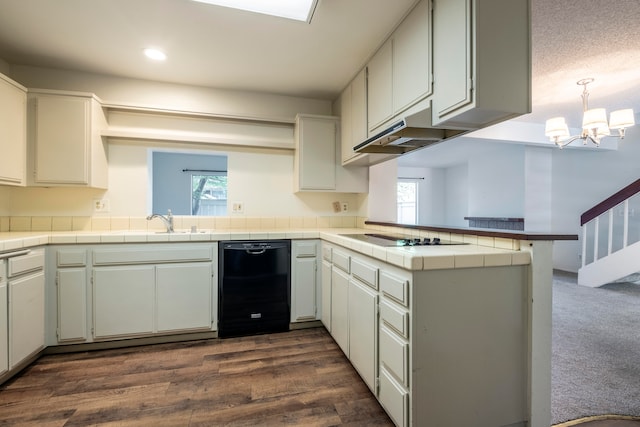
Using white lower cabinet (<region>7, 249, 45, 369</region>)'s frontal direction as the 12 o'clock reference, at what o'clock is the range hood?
The range hood is roughly at 12 o'clock from the white lower cabinet.

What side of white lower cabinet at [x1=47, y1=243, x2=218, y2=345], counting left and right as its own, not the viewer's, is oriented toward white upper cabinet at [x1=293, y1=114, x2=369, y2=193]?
left

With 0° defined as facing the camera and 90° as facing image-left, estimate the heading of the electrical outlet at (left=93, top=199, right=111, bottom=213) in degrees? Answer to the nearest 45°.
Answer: approximately 0°

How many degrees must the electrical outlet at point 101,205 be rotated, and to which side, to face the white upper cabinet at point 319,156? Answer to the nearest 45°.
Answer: approximately 45° to its left

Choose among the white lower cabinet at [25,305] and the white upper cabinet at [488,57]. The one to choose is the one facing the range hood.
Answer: the white lower cabinet

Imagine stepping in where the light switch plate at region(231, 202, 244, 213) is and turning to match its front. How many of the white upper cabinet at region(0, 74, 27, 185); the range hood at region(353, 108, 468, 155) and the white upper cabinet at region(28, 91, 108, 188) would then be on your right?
2

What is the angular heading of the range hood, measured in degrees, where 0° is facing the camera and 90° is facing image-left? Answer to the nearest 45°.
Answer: approximately 45°

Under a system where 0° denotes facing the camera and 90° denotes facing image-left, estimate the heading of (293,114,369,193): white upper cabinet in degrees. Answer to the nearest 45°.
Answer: approximately 0°

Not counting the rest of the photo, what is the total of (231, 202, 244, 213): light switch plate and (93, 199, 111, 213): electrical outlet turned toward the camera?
2

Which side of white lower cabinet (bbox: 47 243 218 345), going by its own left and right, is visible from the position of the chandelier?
left

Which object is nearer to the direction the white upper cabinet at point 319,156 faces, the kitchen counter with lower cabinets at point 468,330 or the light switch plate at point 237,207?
the kitchen counter with lower cabinets
